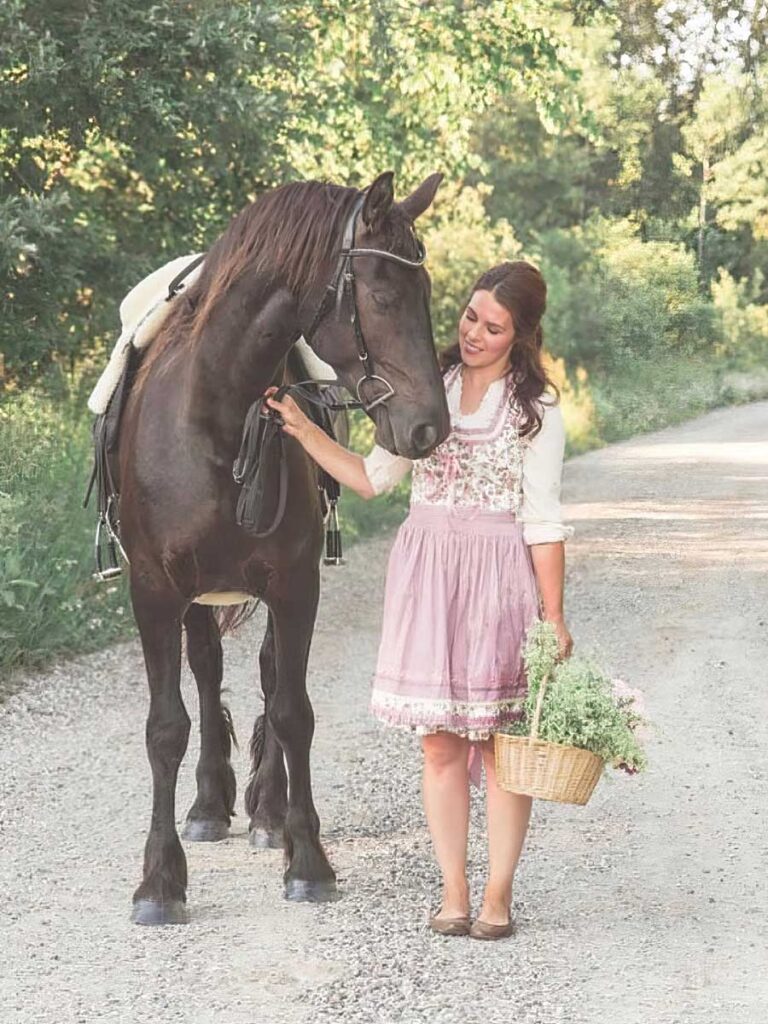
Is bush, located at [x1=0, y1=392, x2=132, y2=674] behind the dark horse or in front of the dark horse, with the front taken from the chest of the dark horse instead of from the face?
behind

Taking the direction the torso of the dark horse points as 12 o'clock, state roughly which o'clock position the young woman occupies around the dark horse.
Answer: The young woman is roughly at 10 o'clock from the dark horse.

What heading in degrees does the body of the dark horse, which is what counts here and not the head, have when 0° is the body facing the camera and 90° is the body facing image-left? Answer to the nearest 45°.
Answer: approximately 0°

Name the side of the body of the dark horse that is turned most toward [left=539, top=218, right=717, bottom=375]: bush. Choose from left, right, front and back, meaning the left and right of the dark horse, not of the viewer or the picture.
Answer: back

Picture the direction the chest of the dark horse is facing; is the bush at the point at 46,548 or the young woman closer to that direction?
the young woman

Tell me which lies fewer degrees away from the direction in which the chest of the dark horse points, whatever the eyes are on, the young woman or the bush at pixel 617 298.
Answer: the young woman
